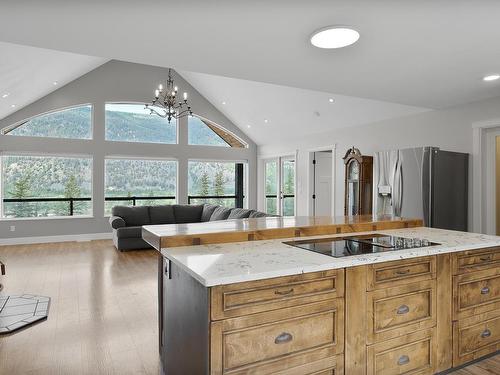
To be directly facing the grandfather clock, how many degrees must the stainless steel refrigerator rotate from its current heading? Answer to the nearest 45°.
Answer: approximately 90° to its right

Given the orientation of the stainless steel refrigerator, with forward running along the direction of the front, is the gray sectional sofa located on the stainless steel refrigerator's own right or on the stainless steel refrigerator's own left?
on the stainless steel refrigerator's own right

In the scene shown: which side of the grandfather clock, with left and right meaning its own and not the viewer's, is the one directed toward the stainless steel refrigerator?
left

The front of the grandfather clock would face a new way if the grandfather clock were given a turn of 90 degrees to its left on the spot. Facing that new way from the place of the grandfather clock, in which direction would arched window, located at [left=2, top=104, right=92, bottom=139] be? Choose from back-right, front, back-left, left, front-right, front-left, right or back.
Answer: back-right

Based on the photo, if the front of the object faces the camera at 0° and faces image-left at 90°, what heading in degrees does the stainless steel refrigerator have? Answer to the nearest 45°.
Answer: approximately 45°

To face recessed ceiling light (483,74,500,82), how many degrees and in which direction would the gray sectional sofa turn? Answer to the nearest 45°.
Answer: approximately 45° to its left

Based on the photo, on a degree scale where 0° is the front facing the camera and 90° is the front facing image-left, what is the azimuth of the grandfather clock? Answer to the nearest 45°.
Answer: approximately 45°

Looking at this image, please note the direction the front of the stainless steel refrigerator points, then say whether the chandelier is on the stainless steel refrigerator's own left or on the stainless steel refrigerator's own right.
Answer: on the stainless steel refrigerator's own right

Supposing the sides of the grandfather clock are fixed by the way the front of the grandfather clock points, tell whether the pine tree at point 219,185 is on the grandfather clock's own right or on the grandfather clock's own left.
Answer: on the grandfather clock's own right

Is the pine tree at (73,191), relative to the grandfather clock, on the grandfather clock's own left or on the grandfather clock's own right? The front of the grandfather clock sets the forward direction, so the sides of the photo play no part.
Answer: on the grandfather clock's own right
